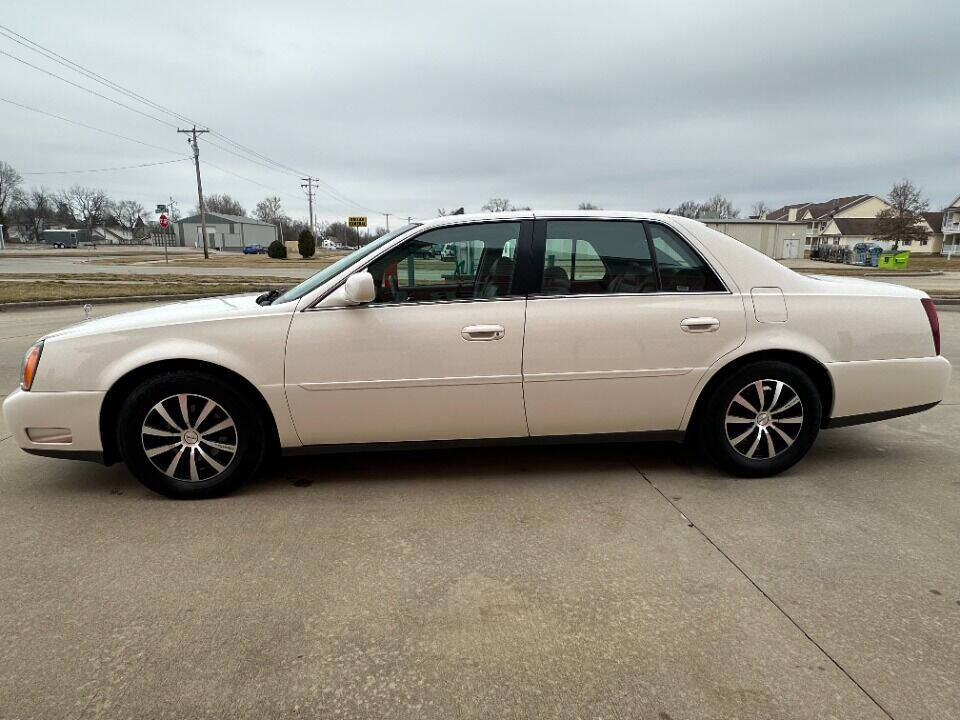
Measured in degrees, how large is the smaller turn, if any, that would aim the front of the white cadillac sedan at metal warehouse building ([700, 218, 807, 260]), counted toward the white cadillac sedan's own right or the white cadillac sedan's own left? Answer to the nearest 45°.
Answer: approximately 135° to the white cadillac sedan's own right

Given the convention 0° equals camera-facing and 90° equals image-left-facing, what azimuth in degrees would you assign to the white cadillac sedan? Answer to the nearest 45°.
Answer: approximately 90°

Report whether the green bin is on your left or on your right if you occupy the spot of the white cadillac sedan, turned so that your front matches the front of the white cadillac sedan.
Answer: on your right
